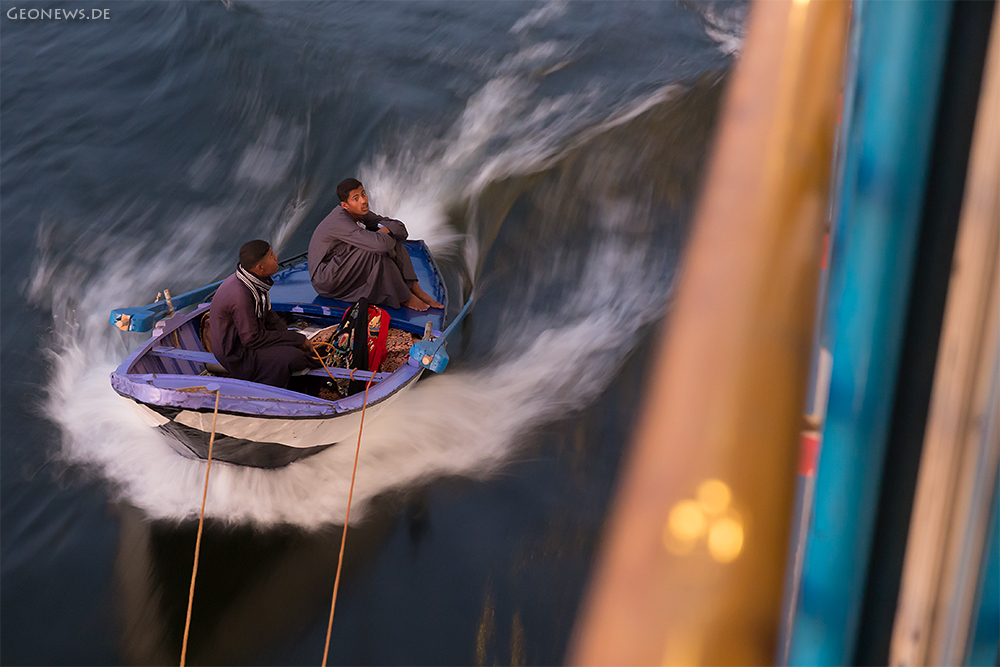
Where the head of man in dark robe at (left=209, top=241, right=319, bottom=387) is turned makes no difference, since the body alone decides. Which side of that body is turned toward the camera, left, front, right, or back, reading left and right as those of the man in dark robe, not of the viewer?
right

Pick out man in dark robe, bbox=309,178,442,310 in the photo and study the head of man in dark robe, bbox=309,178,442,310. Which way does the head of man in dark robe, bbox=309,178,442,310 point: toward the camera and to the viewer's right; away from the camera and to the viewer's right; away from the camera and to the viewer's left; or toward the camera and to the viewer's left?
toward the camera and to the viewer's right

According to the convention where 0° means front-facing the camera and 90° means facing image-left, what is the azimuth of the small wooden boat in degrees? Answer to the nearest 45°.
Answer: approximately 45°

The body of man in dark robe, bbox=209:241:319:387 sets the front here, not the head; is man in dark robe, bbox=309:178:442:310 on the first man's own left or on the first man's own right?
on the first man's own left

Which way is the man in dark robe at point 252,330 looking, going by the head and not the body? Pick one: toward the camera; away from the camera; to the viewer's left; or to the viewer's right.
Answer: to the viewer's right
